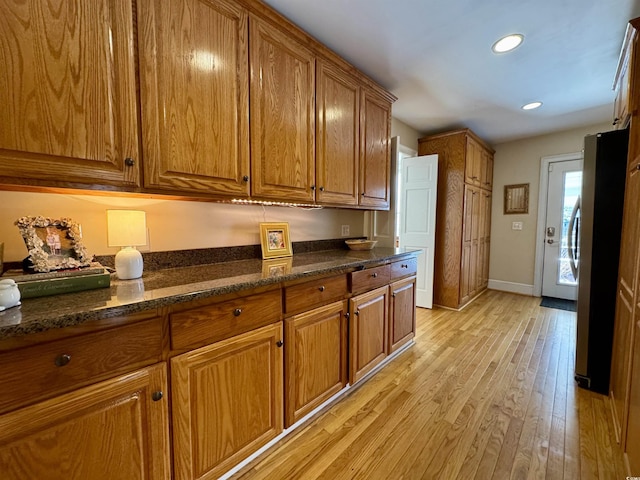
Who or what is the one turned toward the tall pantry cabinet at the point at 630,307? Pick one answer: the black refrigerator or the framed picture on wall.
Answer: the framed picture on wall

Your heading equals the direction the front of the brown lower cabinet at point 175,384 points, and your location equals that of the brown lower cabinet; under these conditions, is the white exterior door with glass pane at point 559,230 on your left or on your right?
on your left

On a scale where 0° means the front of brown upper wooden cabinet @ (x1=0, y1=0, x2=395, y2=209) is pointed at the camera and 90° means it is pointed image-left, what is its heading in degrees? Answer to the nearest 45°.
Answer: approximately 315°

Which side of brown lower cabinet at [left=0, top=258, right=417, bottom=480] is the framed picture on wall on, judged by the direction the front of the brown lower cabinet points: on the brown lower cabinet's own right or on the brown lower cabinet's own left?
on the brown lower cabinet's own left

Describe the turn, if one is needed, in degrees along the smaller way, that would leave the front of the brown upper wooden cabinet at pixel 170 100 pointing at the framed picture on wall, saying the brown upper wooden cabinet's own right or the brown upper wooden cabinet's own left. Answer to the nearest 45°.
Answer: approximately 45° to the brown upper wooden cabinet's own left

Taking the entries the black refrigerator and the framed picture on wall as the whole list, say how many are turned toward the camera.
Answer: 1

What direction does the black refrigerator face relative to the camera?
to the viewer's left

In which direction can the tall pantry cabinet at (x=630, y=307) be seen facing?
to the viewer's left
